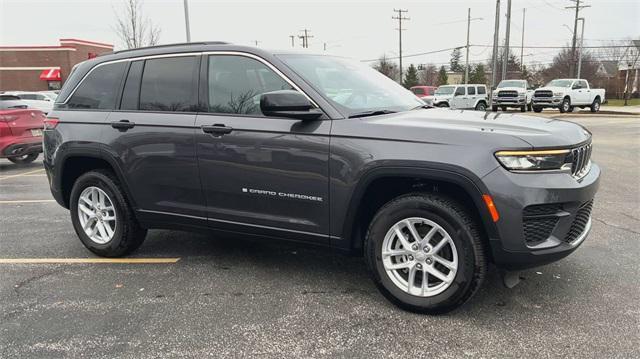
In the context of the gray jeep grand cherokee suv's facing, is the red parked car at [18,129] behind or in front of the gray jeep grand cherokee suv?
behind

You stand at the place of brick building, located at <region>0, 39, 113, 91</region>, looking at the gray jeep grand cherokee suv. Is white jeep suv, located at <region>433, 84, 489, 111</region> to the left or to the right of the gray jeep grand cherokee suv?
left

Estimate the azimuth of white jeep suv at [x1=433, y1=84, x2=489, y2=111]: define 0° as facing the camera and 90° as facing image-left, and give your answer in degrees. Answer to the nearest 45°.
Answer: approximately 45°

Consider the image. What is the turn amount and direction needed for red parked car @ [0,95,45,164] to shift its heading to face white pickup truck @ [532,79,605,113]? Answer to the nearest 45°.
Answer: approximately 135° to its right

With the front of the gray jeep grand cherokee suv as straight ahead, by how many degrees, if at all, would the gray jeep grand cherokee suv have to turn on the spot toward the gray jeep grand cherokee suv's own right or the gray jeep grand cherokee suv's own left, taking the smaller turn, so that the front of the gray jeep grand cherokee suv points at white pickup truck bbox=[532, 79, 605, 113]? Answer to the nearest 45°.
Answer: approximately 90° to the gray jeep grand cherokee suv's own left

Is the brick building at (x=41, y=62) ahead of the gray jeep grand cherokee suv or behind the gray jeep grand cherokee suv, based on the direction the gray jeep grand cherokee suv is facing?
behind

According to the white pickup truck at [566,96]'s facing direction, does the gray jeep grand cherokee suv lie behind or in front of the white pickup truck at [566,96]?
in front

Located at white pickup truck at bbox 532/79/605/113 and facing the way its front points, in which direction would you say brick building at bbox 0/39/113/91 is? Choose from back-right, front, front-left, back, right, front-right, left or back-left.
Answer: front-right

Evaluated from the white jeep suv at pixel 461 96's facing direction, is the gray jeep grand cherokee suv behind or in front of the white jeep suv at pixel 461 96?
in front

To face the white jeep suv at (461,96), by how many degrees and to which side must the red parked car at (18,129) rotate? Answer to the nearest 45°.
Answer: approximately 90° to its right

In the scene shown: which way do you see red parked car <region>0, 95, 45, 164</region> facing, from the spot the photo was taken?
facing away from the viewer and to the left of the viewer
